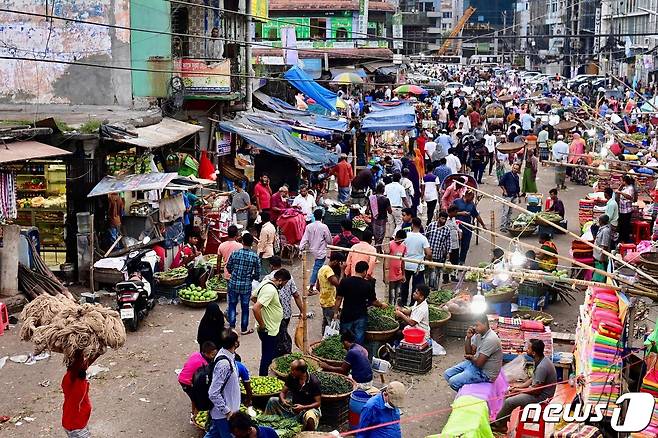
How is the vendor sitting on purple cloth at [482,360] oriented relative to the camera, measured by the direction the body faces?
to the viewer's left

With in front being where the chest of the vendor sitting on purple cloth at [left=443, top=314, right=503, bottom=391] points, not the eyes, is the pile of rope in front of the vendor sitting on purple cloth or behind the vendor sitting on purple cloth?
in front

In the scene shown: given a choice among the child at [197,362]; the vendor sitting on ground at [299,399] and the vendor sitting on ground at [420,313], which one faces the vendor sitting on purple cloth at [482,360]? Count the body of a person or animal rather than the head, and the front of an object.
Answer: the child

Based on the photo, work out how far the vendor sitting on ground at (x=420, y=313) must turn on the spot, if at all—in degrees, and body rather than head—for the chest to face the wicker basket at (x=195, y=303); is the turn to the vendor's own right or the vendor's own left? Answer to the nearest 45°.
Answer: approximately 45° to the vendor's own right

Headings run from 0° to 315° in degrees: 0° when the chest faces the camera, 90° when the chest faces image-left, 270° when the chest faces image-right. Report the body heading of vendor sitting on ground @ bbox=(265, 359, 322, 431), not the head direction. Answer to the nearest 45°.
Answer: approximately 45°

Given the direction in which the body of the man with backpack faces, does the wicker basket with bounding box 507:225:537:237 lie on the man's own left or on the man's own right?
on the man's own left

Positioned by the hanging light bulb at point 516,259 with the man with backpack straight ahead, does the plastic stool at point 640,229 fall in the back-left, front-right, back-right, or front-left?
back-right

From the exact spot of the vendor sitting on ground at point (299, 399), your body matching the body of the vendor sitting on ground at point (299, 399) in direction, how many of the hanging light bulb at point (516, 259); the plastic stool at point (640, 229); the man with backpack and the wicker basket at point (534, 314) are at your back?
3

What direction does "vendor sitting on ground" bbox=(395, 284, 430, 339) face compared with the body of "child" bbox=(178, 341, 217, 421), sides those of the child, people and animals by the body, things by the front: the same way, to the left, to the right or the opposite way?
the opposite way

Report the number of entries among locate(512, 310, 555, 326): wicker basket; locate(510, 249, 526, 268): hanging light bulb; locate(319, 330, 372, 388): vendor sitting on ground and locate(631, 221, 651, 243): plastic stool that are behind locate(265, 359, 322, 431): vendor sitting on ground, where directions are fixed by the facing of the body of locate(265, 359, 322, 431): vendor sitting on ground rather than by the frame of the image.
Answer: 4

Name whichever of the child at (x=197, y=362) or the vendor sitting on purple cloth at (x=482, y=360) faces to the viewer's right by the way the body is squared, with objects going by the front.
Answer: the child

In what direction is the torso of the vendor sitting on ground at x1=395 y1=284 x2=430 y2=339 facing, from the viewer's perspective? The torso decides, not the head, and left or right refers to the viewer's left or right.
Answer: facing to the left of the viewer
